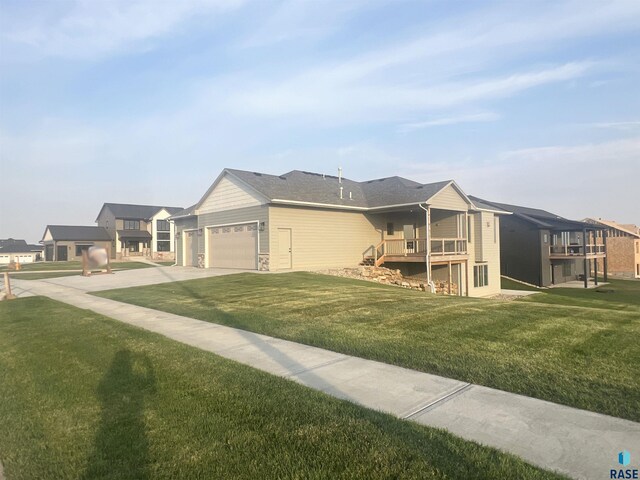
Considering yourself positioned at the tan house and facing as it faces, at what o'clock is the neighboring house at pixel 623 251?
The neighboring house is roughly at 6 o'clock from the tan house.

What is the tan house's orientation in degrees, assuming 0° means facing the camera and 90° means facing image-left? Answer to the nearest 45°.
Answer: approximately 45°

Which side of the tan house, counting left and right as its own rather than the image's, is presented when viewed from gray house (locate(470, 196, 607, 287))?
back
